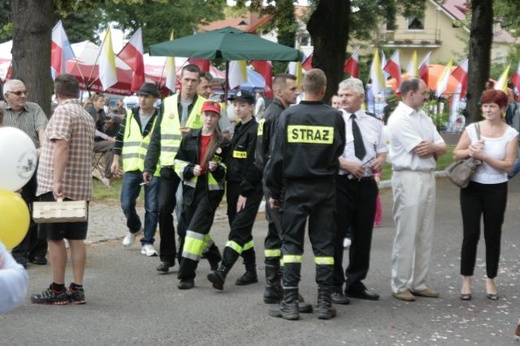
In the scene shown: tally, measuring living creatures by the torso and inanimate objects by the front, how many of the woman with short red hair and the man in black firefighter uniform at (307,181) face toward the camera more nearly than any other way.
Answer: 1

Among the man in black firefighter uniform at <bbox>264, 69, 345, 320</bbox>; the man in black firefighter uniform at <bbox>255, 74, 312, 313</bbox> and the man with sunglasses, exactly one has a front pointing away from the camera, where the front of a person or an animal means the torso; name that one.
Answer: the man in black firefighter uniform at <bbox>264, 69, 345, 320</bbox>

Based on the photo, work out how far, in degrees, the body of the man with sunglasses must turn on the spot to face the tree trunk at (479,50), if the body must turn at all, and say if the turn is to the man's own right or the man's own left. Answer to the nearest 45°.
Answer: approximately 90° to the man's own left

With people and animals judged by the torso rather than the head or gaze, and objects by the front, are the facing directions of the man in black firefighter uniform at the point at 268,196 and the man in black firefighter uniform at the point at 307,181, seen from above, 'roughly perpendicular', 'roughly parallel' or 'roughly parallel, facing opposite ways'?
roughly perpendicular

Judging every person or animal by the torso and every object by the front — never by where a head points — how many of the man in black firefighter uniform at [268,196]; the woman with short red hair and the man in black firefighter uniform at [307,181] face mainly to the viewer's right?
1

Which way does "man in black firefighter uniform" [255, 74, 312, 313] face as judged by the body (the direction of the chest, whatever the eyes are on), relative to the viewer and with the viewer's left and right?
facing to the right of the viewer

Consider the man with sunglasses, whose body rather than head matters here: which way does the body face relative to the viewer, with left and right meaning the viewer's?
facing the viewer and to the right of the viewer

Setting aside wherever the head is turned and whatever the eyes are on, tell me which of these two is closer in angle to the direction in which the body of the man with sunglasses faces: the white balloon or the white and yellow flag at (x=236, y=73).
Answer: the white balloon

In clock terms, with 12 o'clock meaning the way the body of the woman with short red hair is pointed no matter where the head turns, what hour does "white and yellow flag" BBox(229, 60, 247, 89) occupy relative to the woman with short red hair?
The white and yellow flag is roughly at 5 o'clock from the woman with short red hair.

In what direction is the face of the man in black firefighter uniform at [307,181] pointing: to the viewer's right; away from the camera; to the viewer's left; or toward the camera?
away from the camera

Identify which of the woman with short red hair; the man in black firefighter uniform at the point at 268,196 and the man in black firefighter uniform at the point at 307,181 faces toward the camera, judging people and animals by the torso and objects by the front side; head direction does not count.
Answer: the woman with short red hair

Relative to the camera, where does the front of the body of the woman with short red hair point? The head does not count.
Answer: toward the camera

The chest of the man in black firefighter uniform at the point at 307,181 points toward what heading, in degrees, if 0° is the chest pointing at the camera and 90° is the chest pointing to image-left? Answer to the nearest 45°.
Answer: approximately 180°

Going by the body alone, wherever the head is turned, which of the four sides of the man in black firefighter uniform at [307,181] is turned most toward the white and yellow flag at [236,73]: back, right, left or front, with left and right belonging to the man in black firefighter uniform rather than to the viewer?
front

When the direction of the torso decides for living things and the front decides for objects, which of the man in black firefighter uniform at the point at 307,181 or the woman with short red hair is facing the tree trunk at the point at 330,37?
the man in black firefighter uniform

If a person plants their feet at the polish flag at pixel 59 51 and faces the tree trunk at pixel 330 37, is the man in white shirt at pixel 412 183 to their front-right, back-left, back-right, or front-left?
front-right

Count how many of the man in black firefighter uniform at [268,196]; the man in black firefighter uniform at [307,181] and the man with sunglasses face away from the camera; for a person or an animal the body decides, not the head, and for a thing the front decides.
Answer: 1
